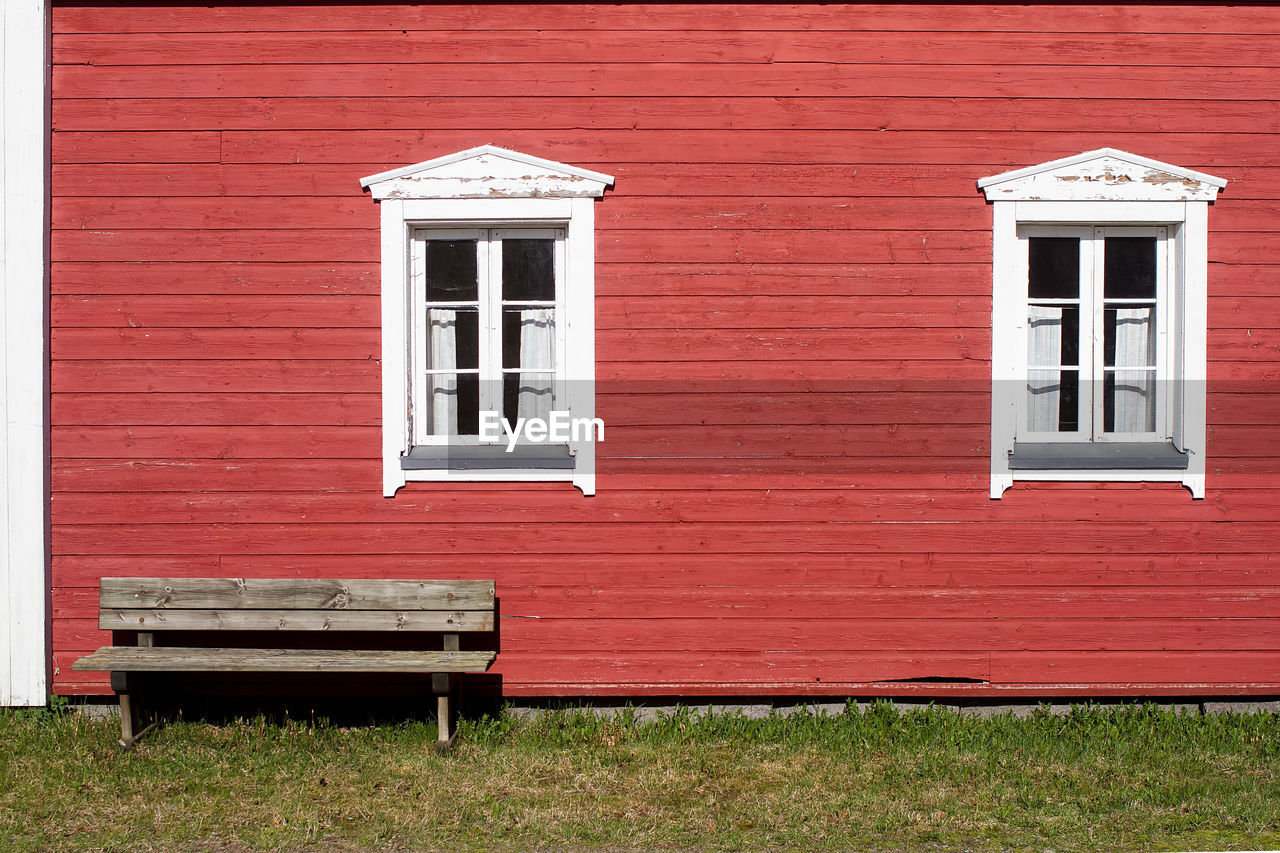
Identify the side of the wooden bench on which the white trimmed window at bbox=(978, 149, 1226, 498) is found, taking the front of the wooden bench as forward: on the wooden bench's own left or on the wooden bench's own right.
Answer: on the wooden bench's own left

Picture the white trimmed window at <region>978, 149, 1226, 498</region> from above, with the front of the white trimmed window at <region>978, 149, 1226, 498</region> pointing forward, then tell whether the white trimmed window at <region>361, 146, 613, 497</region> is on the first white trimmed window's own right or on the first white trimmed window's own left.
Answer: on the first white trimmed window's own right

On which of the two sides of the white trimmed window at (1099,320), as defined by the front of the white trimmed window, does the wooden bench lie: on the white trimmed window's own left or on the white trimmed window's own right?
on the white trimmed window's own right

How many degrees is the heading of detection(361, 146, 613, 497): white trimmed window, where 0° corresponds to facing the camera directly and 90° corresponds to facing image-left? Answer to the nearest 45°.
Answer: approximately 0°
